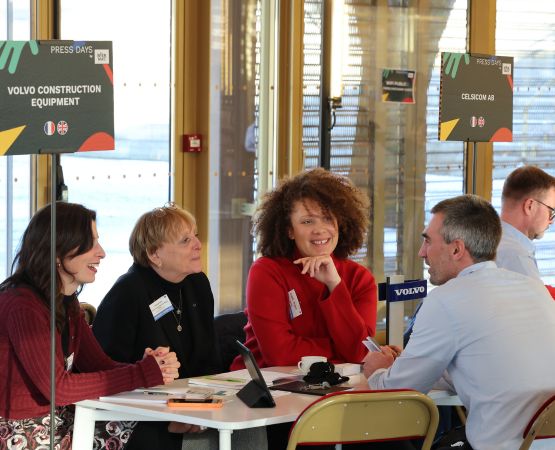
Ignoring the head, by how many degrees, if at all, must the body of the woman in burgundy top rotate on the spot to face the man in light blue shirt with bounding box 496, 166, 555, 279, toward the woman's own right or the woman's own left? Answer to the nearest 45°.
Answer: approximately 45° to the woman's own left

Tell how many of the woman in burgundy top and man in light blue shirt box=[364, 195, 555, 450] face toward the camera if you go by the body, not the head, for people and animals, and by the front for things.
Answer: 0

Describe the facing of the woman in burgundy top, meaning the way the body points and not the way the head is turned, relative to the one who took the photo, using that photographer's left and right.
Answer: facing to the right of the viewer

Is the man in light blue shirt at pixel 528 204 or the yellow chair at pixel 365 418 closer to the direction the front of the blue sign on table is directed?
the yellow chair

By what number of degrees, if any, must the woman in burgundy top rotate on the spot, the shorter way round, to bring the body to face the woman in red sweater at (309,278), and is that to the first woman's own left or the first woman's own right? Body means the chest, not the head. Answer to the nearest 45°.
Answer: approximately 45° to the first woman's own left

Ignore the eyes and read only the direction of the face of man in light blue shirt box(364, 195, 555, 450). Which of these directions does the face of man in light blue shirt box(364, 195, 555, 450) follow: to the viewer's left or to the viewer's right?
to the viewer's left

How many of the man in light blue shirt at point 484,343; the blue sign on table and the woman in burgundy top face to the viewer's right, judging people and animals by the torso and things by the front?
1

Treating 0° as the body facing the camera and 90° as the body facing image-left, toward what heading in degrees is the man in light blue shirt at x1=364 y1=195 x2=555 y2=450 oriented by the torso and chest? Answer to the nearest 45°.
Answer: approximately 135°

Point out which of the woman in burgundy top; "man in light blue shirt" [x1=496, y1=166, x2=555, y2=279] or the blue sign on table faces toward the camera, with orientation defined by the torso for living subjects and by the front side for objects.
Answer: the blue sign on table

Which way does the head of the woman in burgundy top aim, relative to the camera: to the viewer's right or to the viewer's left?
to the viewer's right

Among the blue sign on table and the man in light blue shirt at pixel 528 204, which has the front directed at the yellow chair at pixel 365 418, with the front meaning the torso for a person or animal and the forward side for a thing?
the blue sign on table

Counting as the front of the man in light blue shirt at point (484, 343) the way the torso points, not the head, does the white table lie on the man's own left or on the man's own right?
on the man's own left

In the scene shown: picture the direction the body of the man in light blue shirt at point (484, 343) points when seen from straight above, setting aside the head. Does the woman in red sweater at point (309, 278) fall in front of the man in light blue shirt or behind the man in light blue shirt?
in front

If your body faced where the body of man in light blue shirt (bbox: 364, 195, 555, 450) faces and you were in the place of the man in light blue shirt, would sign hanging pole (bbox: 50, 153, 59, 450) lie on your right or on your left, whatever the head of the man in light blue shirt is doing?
on your left
